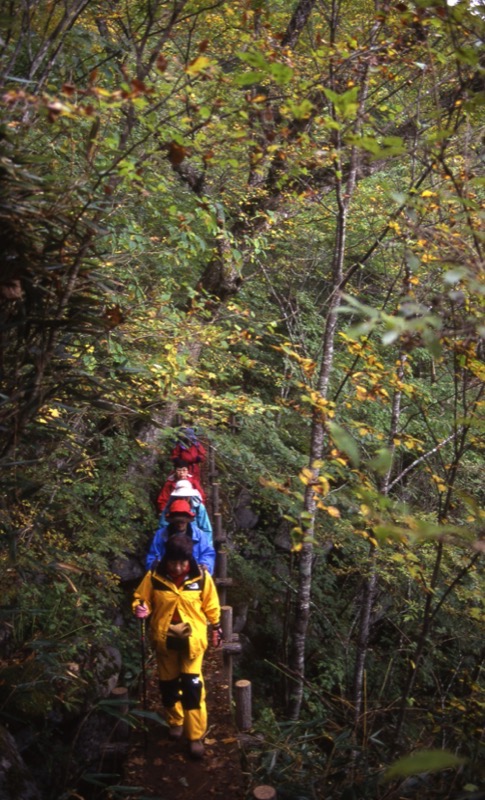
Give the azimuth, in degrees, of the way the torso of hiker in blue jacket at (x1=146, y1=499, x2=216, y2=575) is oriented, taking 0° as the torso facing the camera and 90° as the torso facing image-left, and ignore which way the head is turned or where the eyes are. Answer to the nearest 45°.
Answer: approximately 0°

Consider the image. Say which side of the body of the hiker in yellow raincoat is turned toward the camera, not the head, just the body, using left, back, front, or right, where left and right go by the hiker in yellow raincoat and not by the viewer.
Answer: front

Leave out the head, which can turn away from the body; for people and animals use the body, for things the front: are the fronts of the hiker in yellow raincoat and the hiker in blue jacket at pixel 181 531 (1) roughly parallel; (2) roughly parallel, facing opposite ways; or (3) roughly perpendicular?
roughly parallel
